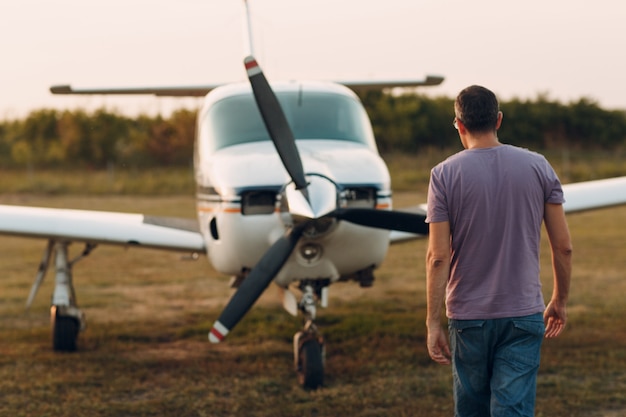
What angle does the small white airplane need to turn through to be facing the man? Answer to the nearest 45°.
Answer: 0° — it already faces them

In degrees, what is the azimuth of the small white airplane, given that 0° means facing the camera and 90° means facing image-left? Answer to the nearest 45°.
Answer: approximately 0°

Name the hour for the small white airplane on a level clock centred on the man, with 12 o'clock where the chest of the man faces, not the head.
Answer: The small white airplane is roughly at 11 o'clock from the man.

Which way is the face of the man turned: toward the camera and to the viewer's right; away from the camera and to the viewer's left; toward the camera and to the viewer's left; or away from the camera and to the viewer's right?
away from the camera and to the viewer's left

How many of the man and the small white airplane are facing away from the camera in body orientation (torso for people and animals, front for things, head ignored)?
1

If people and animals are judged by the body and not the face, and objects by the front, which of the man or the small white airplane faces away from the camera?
the man

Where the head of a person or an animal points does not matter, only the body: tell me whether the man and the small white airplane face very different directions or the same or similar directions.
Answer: very different directions

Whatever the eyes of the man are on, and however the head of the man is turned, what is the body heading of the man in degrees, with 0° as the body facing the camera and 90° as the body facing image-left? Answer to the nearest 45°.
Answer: approximately 180°
